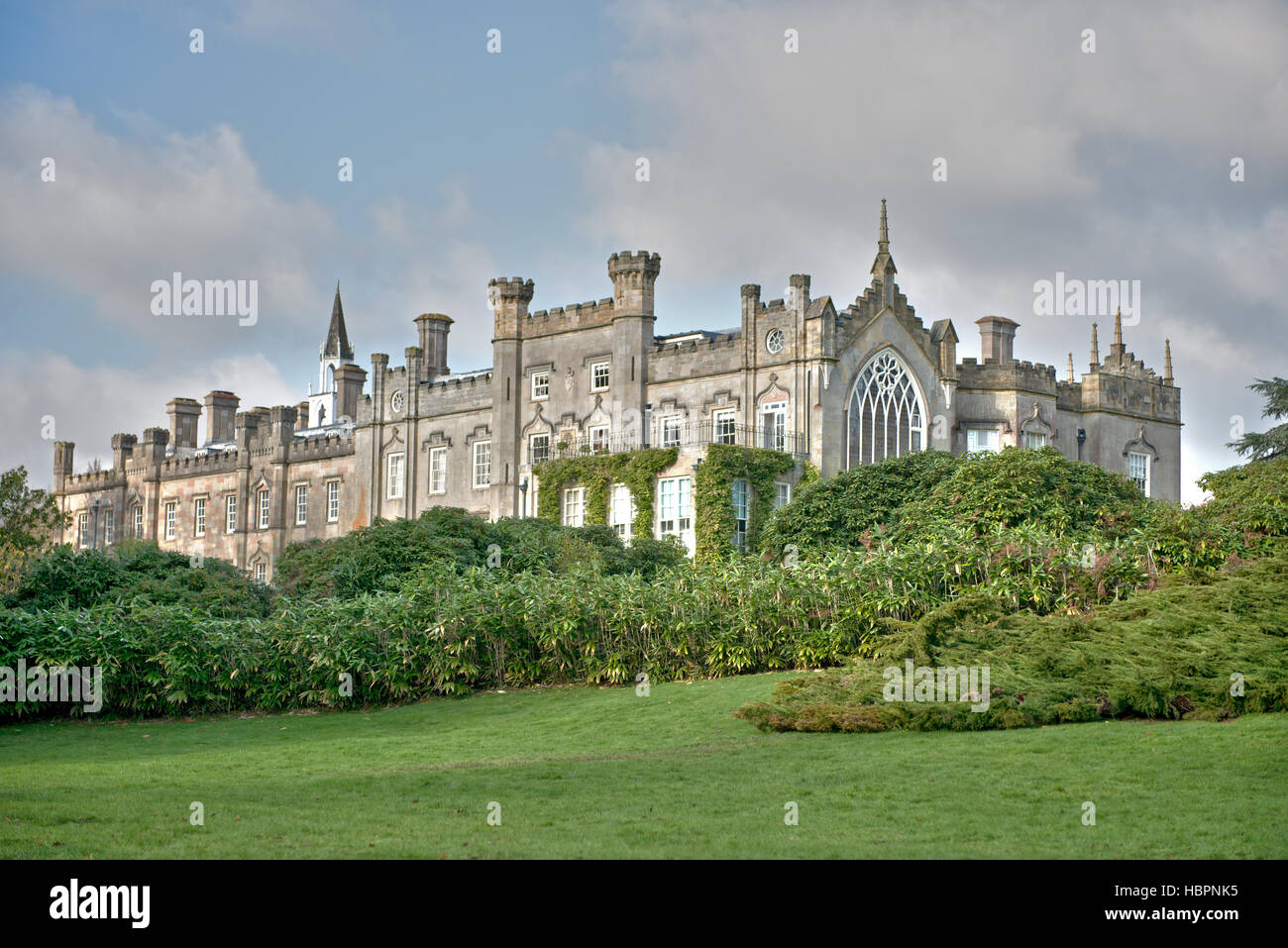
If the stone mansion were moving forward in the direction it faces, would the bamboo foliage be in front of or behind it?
in front

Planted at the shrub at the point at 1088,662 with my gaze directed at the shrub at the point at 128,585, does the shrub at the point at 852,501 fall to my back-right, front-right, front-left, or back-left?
front-right

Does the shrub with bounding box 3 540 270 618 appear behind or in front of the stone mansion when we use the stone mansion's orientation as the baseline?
in front

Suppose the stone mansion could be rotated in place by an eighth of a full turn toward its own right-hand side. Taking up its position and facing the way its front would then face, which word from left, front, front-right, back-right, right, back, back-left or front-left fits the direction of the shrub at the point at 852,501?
left

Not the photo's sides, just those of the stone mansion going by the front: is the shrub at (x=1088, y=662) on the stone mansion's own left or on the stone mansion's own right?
on the stone mansion's own left

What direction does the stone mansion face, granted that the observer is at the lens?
facing the viewer and to the left of the viewer

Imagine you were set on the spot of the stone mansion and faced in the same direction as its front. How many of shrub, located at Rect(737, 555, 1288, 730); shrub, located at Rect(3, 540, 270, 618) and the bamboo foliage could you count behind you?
0
